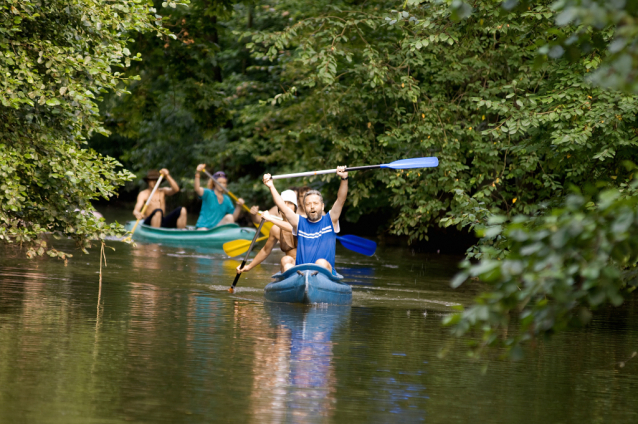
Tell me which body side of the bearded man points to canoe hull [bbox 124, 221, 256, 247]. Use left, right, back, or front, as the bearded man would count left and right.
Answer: back

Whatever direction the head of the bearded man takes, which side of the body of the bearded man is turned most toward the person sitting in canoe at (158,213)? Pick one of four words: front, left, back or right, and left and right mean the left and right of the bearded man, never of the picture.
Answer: back

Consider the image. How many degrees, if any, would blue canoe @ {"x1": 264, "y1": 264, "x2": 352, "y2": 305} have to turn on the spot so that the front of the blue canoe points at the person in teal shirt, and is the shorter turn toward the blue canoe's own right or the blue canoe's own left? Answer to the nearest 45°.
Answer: approximately 180°

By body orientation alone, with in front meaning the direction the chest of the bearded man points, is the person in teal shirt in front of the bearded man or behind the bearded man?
behind

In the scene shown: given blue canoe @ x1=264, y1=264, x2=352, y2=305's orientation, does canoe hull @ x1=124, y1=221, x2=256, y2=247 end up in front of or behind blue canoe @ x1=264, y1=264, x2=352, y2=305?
behind

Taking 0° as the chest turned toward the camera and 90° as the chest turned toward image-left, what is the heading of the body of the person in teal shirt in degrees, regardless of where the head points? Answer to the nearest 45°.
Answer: approximately 315°

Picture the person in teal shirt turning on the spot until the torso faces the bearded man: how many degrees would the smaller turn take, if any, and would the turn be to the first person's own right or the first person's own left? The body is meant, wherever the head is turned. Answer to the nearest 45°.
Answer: approximately 45° to the first person's own right

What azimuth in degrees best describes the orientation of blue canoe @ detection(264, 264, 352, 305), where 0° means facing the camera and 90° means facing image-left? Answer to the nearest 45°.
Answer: approximately 0°
